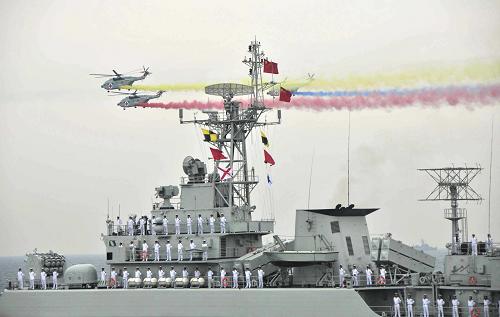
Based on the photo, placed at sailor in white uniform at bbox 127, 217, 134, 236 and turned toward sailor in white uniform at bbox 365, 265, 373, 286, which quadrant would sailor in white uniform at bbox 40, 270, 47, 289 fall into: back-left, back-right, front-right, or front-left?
back-right

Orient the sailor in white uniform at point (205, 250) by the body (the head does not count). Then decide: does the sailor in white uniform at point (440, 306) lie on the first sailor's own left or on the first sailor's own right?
on the first sailor's own left

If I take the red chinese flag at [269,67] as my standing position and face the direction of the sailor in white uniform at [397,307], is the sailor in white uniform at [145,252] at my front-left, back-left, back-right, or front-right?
back-right

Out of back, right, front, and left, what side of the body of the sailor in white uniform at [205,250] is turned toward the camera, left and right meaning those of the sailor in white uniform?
front

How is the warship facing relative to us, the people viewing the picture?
facing to the left of the viewer

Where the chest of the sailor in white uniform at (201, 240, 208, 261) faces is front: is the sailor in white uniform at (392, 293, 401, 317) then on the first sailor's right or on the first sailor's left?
on the first sailor's left
